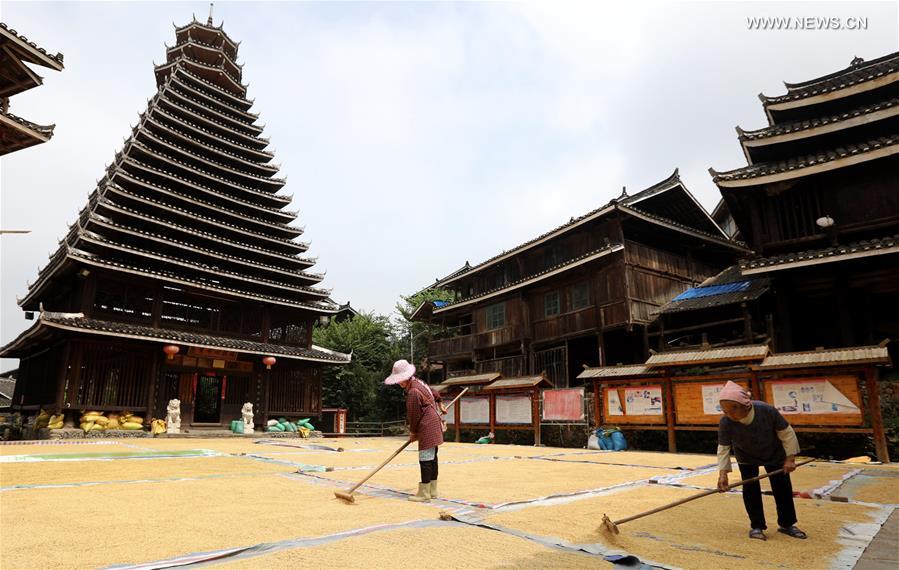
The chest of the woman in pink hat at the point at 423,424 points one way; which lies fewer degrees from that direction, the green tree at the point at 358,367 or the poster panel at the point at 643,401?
the green tree

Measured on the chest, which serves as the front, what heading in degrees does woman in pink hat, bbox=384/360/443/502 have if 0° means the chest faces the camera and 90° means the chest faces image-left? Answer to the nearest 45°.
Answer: approximately 90°

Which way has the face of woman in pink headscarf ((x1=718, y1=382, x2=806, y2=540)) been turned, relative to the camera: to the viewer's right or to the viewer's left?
to the viewer's left

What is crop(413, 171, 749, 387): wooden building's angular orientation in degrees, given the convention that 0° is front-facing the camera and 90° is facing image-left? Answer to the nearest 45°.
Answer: approximately 45°

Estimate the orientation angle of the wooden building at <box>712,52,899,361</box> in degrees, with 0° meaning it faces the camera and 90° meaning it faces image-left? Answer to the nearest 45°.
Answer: approximately 45°

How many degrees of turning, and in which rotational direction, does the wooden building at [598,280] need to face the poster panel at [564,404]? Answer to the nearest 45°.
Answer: approximately 45° to its left

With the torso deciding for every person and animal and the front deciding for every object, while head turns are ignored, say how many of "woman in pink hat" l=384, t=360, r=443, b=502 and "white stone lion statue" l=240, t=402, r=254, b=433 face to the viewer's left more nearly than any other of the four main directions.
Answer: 1

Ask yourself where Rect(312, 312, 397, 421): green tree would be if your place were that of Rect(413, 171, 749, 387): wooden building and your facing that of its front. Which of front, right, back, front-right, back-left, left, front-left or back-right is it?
right

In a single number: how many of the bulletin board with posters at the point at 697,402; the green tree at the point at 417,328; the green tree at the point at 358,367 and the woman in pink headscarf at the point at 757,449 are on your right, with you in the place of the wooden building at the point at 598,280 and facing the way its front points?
2

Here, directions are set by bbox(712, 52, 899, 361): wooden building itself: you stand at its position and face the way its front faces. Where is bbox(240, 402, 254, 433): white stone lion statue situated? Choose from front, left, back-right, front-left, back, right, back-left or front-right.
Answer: front-right

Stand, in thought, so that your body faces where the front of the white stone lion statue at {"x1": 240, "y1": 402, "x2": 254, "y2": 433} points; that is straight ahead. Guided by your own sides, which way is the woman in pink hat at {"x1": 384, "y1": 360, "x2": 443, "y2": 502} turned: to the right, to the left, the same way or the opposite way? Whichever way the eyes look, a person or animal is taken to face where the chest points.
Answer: to the right
